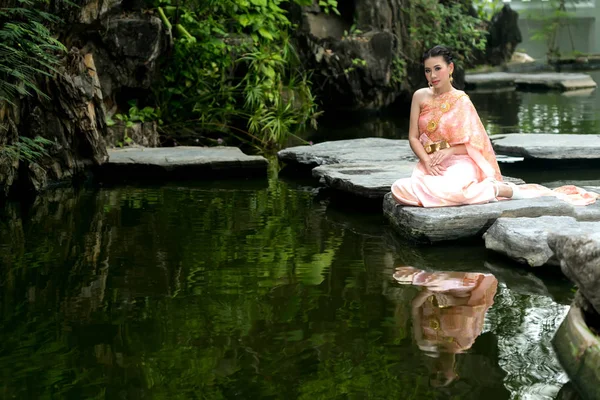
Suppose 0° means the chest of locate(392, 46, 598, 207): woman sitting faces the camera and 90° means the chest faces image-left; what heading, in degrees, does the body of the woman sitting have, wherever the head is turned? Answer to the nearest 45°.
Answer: approximately 45°

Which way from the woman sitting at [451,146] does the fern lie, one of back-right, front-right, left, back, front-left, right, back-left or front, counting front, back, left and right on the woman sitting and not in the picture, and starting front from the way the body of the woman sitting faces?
front-right

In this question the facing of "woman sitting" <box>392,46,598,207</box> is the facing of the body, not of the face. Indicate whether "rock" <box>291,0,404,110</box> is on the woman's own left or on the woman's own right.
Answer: on the woman's own right

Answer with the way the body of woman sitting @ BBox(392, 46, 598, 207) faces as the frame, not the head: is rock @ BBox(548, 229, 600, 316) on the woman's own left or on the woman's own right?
on the woman's own left

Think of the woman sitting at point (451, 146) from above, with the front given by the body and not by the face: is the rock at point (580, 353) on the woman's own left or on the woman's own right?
on the woman's own left

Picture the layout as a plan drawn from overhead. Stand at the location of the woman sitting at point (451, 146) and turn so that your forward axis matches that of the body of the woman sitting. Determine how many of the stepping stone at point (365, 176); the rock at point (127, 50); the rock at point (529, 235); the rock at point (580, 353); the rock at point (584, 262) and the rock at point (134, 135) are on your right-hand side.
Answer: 3

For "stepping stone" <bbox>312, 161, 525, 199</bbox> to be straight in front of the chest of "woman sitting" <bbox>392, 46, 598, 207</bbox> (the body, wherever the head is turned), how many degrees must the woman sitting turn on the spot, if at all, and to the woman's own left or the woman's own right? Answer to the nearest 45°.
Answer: approximately 90° to the woman's own right
